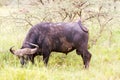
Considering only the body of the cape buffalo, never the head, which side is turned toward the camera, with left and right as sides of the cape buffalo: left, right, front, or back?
left
